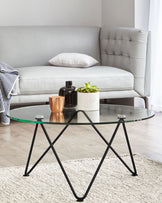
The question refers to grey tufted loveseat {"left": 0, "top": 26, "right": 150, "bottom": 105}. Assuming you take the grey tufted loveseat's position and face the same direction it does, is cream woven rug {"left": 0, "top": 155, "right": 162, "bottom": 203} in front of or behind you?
in front

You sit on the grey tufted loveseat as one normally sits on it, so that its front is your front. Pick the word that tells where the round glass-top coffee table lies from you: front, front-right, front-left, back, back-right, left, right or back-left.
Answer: front-right
